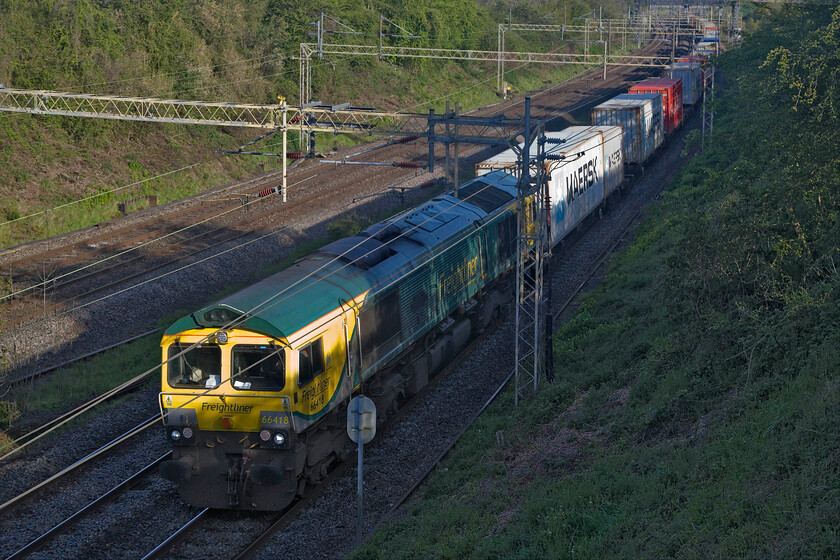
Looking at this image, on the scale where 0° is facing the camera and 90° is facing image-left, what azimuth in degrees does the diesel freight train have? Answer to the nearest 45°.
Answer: approximately 45°

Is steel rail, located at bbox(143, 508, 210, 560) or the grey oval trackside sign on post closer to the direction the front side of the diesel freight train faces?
the steel rail

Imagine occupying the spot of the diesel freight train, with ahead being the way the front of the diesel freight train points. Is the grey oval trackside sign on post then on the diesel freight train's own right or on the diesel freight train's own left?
on the diesel freight train's own left

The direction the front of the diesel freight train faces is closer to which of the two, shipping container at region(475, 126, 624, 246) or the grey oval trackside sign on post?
the grey oval trackside sign on post

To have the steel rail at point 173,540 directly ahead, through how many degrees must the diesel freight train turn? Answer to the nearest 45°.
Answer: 0° — it already faces it

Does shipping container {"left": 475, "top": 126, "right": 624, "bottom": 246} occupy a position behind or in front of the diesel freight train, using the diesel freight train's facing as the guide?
behind

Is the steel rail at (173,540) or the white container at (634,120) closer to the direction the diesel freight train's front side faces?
the steel rail
